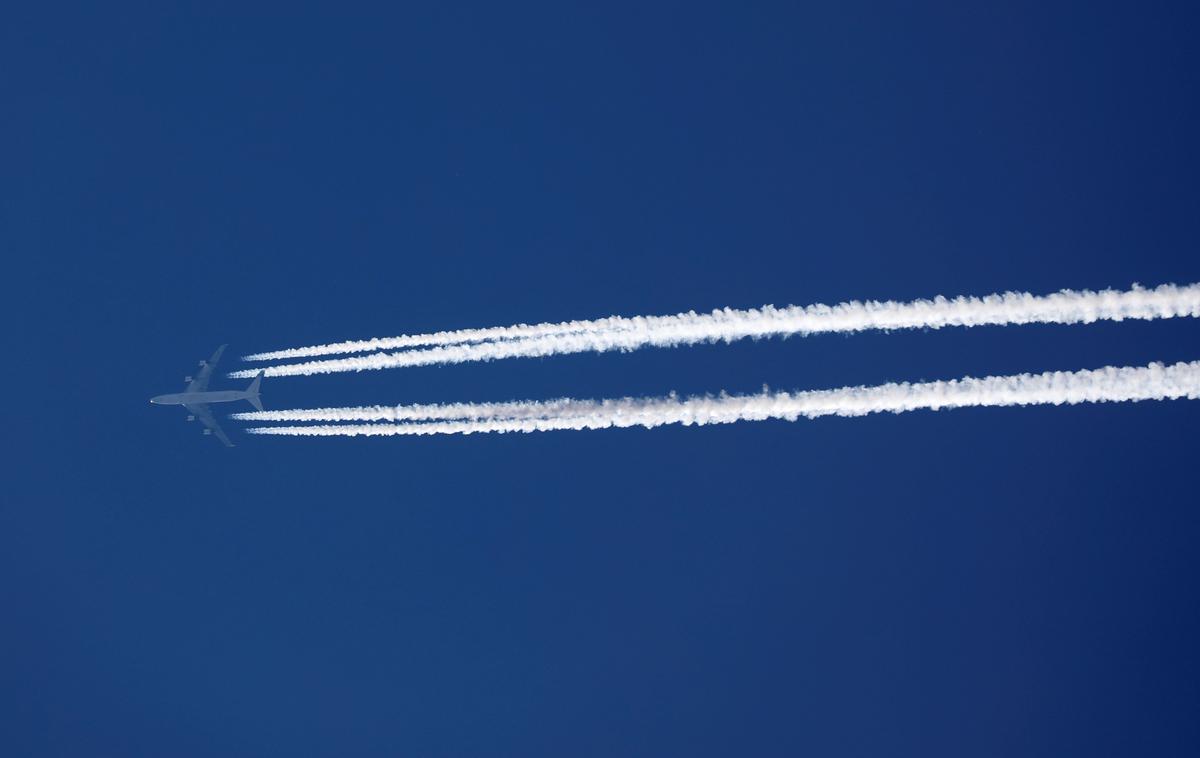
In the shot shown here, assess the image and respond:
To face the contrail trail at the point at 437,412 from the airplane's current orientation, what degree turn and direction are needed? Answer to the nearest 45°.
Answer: approximately 135° to its left

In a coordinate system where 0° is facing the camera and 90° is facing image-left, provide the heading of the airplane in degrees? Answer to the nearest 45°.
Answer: approximately 90°

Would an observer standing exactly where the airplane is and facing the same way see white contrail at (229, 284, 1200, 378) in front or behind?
behind
